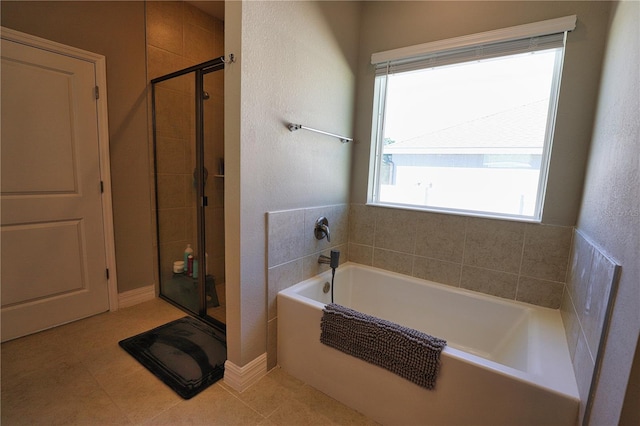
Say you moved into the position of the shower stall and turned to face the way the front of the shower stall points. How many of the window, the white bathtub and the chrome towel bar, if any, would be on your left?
3

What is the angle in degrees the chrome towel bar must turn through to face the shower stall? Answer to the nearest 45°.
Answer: approximately 180°

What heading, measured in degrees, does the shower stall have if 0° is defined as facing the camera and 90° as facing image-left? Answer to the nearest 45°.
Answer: approximately 45°

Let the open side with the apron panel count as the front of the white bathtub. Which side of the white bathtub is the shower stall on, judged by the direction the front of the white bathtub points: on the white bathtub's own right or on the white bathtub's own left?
on the white bathtub's own right

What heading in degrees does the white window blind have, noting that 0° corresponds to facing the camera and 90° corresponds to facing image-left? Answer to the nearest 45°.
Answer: approximately 45°

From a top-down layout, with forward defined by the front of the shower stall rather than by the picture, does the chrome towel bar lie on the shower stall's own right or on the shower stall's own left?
on the shower stall's own left

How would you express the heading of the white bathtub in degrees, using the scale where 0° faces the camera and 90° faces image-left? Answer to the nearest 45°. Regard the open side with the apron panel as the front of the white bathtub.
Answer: approximately 45°

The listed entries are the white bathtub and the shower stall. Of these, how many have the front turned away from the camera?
0

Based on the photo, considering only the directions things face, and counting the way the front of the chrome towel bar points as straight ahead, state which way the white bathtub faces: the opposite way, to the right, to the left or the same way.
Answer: to the right
